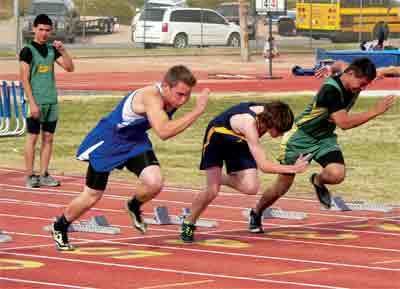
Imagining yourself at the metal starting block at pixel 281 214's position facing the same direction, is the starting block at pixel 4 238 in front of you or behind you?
behind

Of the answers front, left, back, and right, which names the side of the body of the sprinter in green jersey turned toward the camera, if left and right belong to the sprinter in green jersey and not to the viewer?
right

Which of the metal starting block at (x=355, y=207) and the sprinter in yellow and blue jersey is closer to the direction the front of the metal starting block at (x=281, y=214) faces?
the metal starting block

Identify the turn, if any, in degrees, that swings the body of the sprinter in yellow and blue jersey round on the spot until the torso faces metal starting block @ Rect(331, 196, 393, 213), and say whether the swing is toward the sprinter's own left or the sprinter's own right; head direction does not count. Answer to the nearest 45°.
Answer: approximately 45° to the sprinter's own left

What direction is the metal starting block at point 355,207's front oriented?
to the viewer's right

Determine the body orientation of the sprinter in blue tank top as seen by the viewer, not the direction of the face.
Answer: to the viewer's right

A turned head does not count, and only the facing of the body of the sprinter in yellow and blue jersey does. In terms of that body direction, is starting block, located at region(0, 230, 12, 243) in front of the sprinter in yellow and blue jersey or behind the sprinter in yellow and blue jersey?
behind

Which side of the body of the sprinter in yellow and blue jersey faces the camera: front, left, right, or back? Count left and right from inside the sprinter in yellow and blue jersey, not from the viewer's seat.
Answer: right

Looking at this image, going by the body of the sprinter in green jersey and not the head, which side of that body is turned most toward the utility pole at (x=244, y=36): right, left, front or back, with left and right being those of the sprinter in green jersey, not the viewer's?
left

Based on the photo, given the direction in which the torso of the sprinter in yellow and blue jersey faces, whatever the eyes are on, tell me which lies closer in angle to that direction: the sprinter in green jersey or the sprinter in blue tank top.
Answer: the sprinter in green jersey

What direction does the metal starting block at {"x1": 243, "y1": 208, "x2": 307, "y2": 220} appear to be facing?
to the viewer's right
